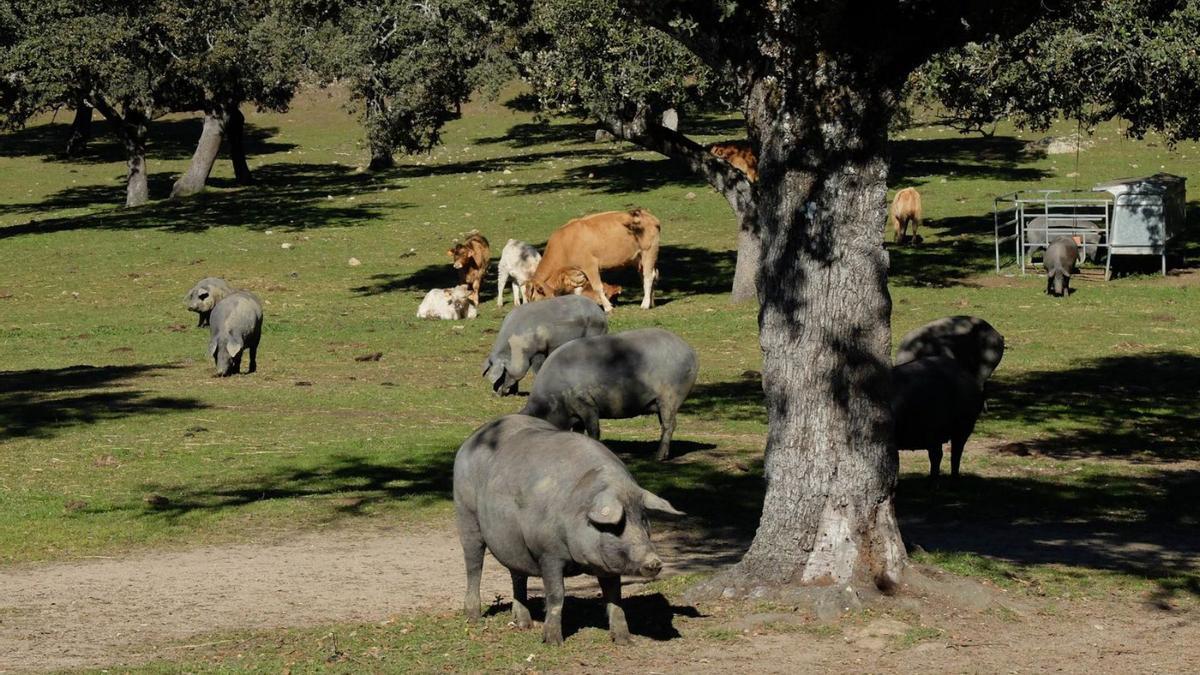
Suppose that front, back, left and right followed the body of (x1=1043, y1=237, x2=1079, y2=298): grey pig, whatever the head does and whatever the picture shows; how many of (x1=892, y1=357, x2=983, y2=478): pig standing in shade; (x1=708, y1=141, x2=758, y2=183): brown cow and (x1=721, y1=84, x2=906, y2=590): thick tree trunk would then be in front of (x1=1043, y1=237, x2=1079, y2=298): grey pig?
2

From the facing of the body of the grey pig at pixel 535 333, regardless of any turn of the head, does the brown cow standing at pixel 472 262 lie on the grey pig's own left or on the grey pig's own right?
on the grey pig's own right

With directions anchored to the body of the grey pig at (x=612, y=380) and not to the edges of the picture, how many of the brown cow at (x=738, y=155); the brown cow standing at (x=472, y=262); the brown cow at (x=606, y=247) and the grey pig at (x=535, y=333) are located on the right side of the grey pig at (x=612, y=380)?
4

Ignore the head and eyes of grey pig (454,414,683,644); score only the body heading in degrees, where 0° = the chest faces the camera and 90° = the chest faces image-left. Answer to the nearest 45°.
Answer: approximately 315°

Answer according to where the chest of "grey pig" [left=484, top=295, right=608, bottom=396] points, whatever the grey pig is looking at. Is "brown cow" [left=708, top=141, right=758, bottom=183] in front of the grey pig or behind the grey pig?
behind

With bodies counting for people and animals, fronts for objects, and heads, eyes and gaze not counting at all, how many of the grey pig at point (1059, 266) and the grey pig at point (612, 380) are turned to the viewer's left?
1

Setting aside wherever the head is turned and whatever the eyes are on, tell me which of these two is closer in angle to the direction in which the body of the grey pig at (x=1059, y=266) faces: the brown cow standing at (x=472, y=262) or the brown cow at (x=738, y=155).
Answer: the brown cow standing

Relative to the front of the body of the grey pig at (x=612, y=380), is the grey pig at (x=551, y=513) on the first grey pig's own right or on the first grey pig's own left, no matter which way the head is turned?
on the first grey pig's own left

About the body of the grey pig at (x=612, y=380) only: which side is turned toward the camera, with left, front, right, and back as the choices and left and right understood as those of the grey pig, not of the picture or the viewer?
left

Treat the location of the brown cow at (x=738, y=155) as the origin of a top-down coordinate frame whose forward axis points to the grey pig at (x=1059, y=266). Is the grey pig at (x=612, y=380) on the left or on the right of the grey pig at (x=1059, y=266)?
right

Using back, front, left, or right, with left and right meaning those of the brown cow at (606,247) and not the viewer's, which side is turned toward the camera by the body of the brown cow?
left

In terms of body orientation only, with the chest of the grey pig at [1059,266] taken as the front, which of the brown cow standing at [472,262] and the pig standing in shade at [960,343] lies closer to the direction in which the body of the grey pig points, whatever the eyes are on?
the pig standing in shade

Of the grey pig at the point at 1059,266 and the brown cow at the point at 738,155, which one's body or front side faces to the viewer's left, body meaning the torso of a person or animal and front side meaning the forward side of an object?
the brown cow

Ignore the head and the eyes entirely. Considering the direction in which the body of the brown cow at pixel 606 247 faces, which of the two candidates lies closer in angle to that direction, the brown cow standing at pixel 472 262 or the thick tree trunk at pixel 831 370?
the brown cow standing
